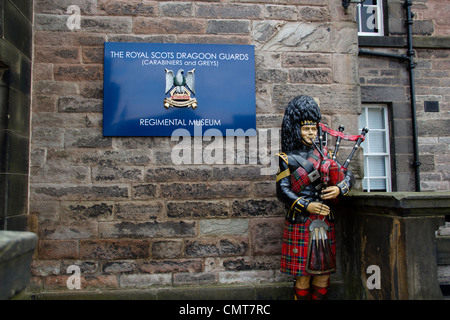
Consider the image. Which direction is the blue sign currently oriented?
toward the camera

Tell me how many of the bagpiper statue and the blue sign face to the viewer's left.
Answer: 0

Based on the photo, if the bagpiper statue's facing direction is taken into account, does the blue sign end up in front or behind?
behind

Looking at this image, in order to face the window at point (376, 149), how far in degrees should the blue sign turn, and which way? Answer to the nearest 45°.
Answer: approximately 135° to its left

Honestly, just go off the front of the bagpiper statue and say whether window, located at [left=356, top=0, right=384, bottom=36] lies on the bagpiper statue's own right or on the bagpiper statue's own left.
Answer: on the bagpiper statue's own left

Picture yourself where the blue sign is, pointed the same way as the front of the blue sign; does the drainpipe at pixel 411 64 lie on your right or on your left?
on your left

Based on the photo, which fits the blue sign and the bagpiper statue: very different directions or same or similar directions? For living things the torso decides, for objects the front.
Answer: same or similar directions

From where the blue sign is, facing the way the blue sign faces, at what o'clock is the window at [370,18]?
The window is roughly at 8 o'clock from the blue sign.

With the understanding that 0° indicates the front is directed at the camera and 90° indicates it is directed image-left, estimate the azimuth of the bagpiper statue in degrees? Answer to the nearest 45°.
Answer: approximately 315°

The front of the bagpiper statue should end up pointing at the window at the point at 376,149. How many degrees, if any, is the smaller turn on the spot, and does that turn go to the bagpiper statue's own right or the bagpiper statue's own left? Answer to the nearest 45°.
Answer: approximately 135° to the bagpiper statue's own left
